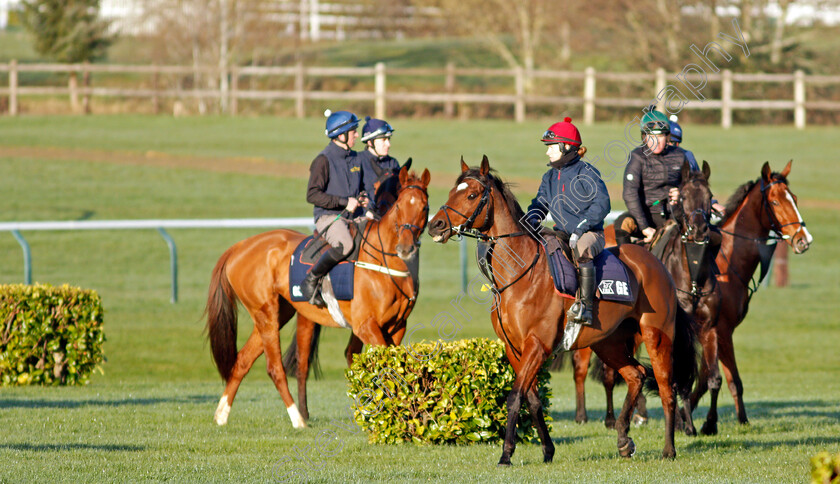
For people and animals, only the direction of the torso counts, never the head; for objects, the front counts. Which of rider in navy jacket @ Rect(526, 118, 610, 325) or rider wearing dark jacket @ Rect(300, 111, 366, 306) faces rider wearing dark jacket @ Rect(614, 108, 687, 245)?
rider wearing dark jacket @ Rect(300, 111, 366, 306)

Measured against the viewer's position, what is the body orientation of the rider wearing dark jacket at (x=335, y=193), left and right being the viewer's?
facing to the right of the viewer

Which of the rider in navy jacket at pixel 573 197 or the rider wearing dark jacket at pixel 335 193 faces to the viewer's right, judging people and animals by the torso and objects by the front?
the rider wearing dark jacket

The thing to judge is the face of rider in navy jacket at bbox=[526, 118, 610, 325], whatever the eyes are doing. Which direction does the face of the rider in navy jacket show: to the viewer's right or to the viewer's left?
to the viewer's left

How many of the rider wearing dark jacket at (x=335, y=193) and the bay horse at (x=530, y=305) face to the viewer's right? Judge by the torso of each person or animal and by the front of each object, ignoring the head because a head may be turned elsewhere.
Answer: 1

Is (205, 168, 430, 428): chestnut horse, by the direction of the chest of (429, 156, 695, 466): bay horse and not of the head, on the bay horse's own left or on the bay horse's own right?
on the bay horse's own right

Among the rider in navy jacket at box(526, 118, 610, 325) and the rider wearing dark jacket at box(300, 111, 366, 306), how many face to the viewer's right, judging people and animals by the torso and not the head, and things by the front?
1

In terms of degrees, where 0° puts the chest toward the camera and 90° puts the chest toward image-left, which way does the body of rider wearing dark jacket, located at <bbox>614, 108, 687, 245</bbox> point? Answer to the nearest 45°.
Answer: approximately 315°

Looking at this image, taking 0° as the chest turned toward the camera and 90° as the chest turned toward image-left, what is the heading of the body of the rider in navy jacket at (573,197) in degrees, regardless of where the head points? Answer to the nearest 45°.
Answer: approximately 45°

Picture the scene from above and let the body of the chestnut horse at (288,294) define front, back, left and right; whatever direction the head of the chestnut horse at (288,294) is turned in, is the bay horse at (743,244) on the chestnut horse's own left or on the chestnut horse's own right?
on the chestnut horse's own left

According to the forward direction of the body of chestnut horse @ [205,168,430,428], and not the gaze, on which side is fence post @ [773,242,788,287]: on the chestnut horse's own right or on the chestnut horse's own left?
on the chestnut horse's own left
